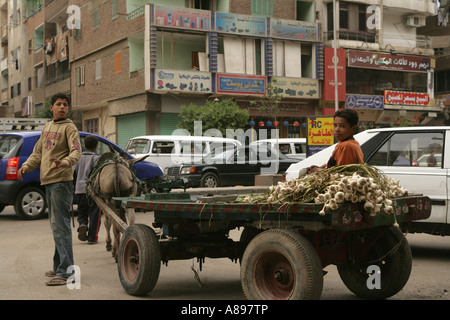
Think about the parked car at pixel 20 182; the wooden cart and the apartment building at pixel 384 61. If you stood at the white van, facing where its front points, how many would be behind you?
1

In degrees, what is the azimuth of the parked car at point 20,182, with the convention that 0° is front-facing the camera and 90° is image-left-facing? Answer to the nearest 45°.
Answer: approximately 225°

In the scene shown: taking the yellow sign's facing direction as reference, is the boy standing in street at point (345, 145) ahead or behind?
ahead

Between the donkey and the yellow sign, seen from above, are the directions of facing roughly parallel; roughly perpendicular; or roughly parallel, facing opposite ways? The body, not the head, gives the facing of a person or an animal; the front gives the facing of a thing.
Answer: roughly parallel, facing opposite ways

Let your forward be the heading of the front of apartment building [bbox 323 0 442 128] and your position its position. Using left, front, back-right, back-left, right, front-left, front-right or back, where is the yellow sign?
front

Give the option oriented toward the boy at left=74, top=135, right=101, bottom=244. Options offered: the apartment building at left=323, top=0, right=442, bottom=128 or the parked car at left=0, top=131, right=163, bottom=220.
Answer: the apartment building

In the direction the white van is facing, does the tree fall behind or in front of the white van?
behind

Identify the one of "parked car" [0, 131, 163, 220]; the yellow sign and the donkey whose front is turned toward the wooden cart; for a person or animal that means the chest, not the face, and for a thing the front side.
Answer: the yellow sign

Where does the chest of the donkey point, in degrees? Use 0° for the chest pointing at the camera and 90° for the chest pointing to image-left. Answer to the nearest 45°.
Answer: approximately 180°

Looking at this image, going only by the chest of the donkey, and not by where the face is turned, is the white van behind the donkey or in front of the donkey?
in front

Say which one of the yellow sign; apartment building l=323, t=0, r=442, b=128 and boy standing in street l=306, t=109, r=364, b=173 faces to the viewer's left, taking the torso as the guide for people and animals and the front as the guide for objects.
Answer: the boy standing in street

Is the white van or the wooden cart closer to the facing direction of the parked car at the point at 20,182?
the white van

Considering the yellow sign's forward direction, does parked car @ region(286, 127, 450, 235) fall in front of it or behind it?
in front

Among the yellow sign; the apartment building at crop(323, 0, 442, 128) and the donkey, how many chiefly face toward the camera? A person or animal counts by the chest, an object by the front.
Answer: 2

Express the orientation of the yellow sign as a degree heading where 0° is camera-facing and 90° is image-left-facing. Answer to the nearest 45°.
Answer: approximately 0°

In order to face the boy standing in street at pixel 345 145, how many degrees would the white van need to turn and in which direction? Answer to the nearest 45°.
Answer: approximately 45° to its left
